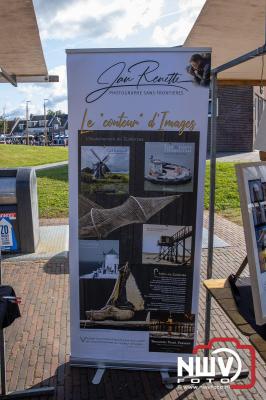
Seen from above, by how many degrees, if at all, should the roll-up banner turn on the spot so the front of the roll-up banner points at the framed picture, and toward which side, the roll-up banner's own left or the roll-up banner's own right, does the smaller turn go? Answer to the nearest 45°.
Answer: approximately 45° to the roll-up banner's own left

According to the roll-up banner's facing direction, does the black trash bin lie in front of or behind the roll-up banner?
behind

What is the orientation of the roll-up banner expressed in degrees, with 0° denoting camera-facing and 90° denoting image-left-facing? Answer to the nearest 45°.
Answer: approximately 0°

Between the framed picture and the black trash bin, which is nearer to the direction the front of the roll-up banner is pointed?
the framed picture

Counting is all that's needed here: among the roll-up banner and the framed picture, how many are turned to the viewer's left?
0
